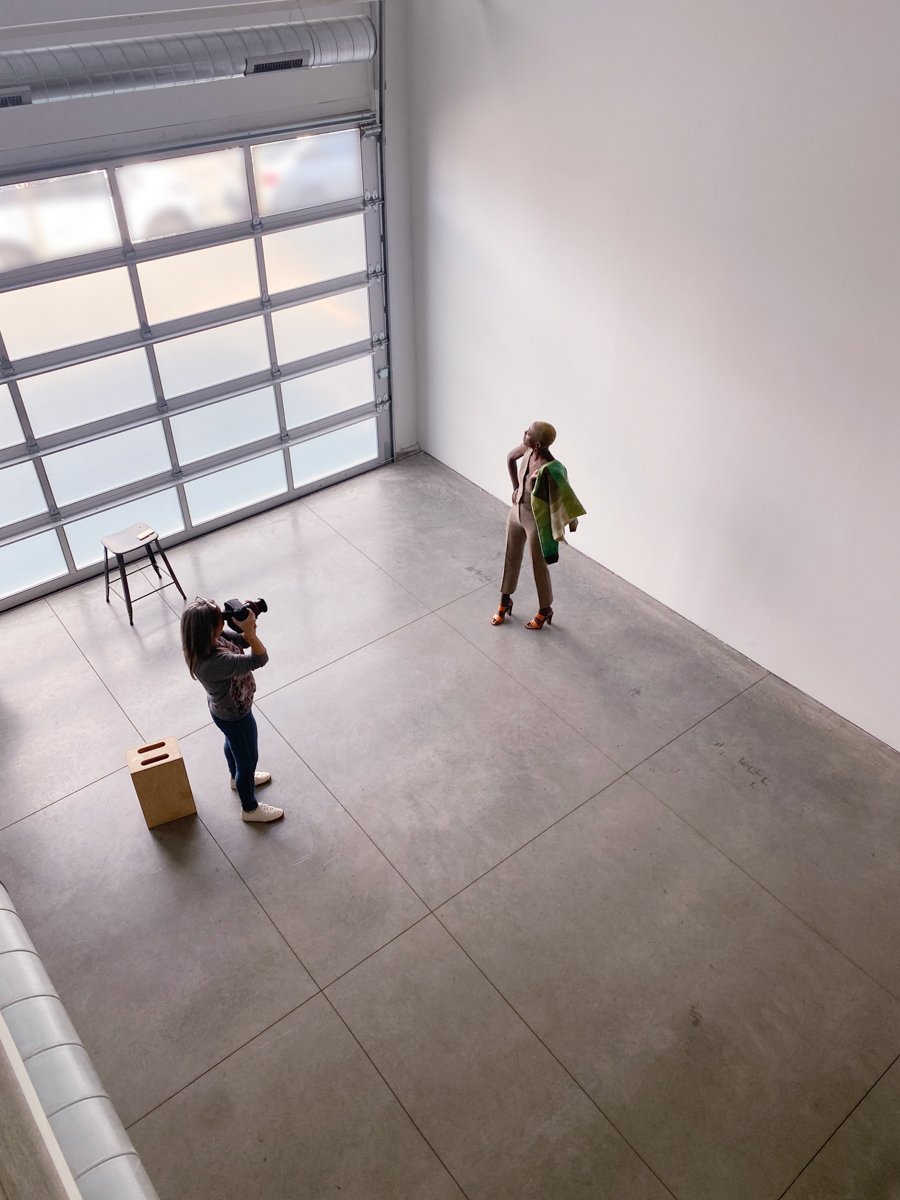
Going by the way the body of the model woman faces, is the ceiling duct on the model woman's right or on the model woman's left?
on the model woman's right

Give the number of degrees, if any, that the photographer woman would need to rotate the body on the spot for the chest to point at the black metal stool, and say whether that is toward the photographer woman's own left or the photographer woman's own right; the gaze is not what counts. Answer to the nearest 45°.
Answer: approximately 90° to the photographer woman's own left

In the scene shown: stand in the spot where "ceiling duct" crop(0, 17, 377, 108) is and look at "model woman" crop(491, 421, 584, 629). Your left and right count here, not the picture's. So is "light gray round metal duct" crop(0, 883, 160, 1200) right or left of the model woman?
right

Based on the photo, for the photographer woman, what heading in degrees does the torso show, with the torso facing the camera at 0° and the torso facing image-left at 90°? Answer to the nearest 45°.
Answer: approximately 270°

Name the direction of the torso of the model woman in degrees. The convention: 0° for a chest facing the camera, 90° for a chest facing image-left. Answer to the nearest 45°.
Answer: approximately 45°

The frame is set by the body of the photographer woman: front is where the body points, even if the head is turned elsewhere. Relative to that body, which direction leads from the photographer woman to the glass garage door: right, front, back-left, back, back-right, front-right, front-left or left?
left

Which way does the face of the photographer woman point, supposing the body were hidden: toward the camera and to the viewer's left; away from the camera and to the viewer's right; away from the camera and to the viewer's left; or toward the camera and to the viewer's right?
away from the camera and to the viewer's right

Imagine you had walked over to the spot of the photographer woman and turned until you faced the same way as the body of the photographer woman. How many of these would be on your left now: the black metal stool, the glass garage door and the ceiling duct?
3

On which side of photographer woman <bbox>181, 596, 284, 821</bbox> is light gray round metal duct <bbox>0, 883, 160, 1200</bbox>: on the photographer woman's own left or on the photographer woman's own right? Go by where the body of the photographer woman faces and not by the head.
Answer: on the photographer woman's own right

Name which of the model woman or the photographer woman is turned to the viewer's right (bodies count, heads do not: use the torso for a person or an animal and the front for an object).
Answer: the photographer woman

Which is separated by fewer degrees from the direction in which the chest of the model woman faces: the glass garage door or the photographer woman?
the photographer woman

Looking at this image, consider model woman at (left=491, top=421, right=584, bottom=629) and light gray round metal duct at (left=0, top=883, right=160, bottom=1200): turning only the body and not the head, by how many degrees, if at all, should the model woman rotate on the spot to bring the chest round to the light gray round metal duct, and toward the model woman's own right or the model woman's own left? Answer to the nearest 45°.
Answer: approximately 45° to the model woman's own left

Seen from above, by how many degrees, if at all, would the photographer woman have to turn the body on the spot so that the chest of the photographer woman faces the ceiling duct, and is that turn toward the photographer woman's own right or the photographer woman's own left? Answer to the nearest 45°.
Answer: approximately 90° to the photographer woman's own left

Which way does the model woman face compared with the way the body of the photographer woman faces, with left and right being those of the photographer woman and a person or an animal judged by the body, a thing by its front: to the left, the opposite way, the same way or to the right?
the opposite way

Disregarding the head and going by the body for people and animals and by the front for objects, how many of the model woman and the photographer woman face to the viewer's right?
1

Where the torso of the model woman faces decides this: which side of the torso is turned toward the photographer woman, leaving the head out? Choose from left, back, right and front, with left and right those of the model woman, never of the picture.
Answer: front

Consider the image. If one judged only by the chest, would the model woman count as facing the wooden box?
yes

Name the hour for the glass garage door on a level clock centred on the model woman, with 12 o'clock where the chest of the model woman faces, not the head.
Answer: The glass garage door is roughly at 2 o'clock from the model woman.
